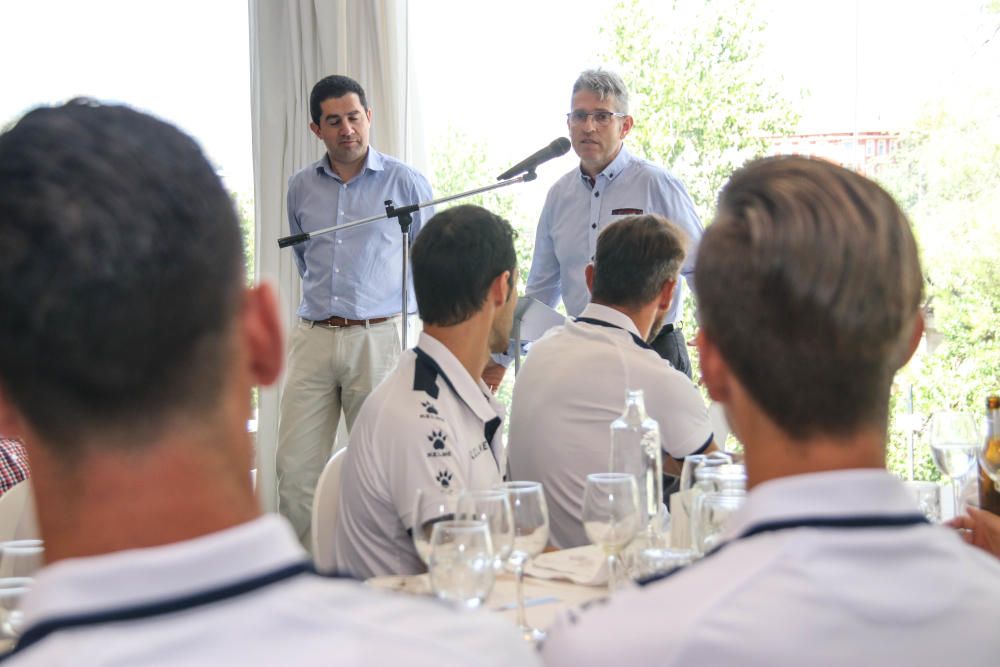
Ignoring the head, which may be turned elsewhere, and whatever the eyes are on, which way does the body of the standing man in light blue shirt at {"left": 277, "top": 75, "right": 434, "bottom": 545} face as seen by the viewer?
toward the camera

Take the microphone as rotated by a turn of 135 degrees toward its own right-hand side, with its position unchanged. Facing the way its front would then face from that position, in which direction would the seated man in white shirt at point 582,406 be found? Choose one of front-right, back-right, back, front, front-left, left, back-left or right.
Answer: front-left

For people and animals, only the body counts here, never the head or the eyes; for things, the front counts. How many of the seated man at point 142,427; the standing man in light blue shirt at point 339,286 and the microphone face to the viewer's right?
1

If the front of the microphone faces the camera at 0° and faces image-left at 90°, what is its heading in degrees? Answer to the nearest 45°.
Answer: approximately 270°

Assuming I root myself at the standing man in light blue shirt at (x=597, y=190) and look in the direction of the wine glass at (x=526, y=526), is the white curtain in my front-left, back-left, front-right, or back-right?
back-right

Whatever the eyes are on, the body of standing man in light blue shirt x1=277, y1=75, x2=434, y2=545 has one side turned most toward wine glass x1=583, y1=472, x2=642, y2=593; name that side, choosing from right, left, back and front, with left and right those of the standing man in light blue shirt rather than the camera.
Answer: front

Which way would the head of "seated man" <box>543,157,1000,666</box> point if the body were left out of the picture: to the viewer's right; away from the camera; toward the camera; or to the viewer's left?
away from the camera

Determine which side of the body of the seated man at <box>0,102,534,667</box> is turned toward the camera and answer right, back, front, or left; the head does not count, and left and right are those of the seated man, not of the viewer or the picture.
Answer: back

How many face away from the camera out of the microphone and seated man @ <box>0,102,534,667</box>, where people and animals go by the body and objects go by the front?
1

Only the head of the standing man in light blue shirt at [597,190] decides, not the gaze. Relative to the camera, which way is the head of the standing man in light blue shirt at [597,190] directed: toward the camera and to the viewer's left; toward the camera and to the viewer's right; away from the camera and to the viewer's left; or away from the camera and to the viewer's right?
toward the camera and to the viewer's left

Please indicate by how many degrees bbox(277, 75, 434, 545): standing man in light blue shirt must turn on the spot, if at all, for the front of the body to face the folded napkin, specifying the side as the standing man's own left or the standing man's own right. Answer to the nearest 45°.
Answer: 0° — they already face it

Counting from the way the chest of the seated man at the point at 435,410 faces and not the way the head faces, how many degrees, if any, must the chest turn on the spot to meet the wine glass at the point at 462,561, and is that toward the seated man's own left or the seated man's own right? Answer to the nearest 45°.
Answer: approximately 135° to the seated man's own right

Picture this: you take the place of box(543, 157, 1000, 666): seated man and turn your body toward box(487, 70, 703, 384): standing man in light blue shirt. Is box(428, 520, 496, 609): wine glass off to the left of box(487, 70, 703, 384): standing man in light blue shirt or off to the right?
left

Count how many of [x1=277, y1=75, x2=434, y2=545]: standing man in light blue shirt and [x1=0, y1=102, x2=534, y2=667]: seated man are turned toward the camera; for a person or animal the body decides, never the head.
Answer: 1

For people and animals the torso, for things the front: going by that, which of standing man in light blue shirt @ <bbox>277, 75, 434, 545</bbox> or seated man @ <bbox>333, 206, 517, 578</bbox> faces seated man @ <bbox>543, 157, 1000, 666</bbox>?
the standing man in light blue shirt

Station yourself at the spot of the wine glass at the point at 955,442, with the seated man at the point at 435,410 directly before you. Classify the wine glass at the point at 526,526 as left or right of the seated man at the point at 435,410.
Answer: left

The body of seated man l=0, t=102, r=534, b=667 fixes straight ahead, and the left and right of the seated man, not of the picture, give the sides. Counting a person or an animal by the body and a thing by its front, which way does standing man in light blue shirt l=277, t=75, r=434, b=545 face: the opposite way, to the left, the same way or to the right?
the opposite way

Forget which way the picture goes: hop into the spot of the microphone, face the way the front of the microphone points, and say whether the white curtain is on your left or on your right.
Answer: on your left

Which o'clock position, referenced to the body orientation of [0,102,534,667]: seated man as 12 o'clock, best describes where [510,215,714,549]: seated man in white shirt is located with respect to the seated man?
The seated man in white shirt is roughly at 1 o'clock from the seated man.

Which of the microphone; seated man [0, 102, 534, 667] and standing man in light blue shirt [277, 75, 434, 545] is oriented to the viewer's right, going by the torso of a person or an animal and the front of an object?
the microphone

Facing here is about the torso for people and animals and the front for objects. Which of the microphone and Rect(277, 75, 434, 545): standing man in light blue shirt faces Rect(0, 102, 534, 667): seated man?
the standing man in light blue shirt

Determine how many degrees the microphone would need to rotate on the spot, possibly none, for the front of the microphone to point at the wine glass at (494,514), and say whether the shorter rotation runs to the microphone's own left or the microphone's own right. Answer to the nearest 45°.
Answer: approximately 90° to the microphone's own right
